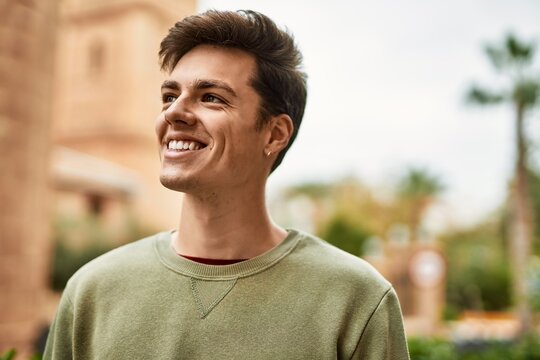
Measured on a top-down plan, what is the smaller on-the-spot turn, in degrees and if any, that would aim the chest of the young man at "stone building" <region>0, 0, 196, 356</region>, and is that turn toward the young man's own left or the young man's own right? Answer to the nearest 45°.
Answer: approximately 180°

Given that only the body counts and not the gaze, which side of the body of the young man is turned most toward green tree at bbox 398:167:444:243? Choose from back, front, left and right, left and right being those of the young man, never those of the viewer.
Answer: back

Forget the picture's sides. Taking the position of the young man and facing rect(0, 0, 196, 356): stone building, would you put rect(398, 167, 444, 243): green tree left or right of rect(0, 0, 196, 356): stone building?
right

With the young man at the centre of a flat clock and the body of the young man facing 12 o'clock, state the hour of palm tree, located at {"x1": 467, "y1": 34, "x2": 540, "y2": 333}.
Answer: The palm tree is roughly at 7 o'clock from the young man.

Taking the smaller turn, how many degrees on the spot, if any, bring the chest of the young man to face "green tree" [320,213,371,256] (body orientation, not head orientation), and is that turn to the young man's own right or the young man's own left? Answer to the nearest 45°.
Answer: approximately 180°
